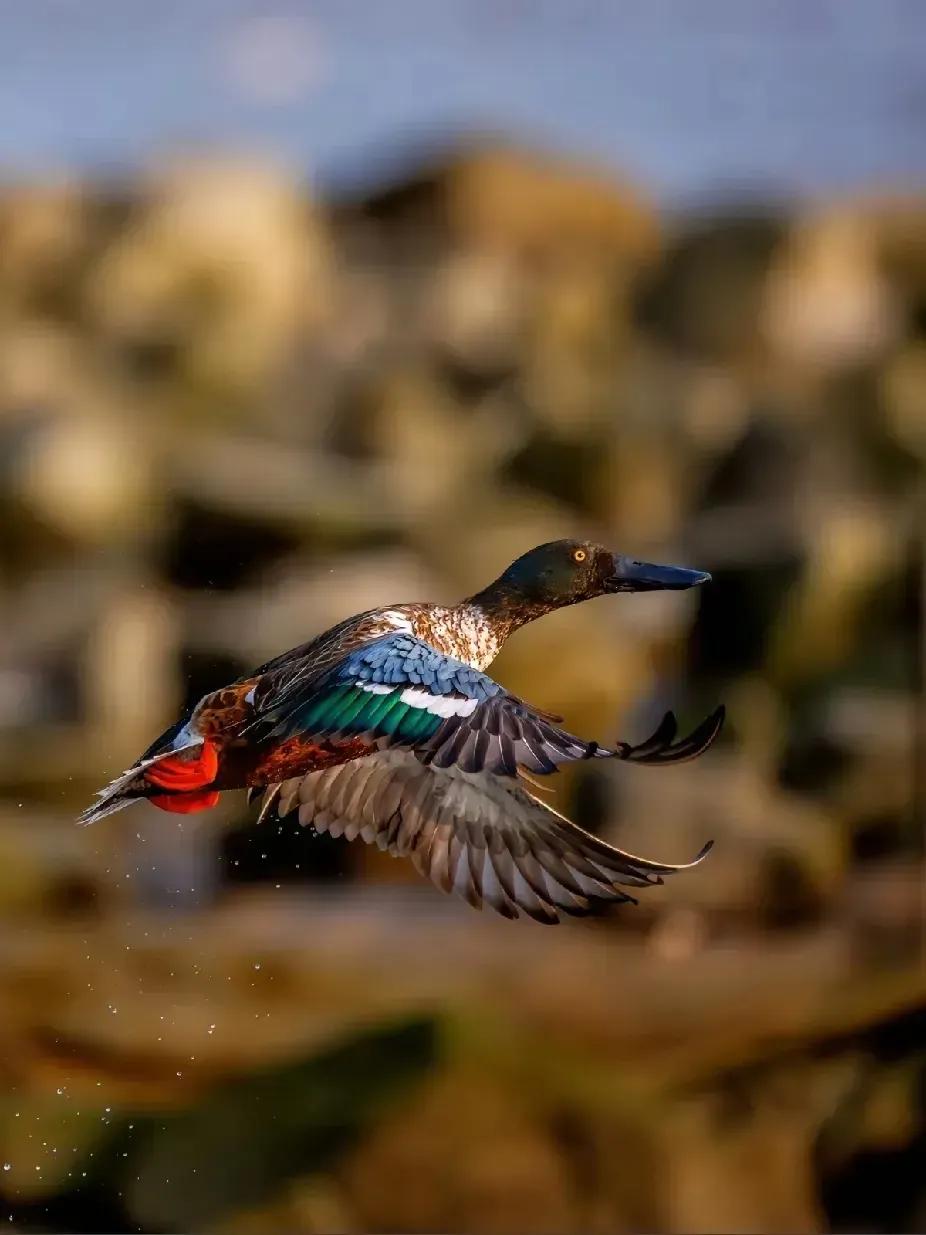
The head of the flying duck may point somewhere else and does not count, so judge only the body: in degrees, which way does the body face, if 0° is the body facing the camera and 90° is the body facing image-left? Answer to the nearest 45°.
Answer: approximately 270°
